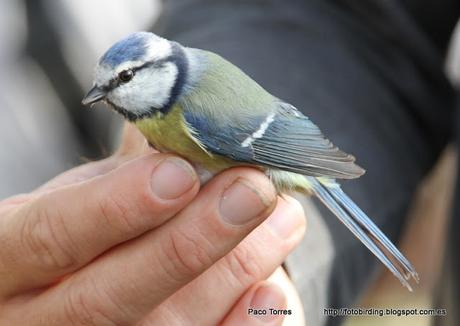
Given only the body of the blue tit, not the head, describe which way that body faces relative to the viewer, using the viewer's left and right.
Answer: facing to the left of the viewer
